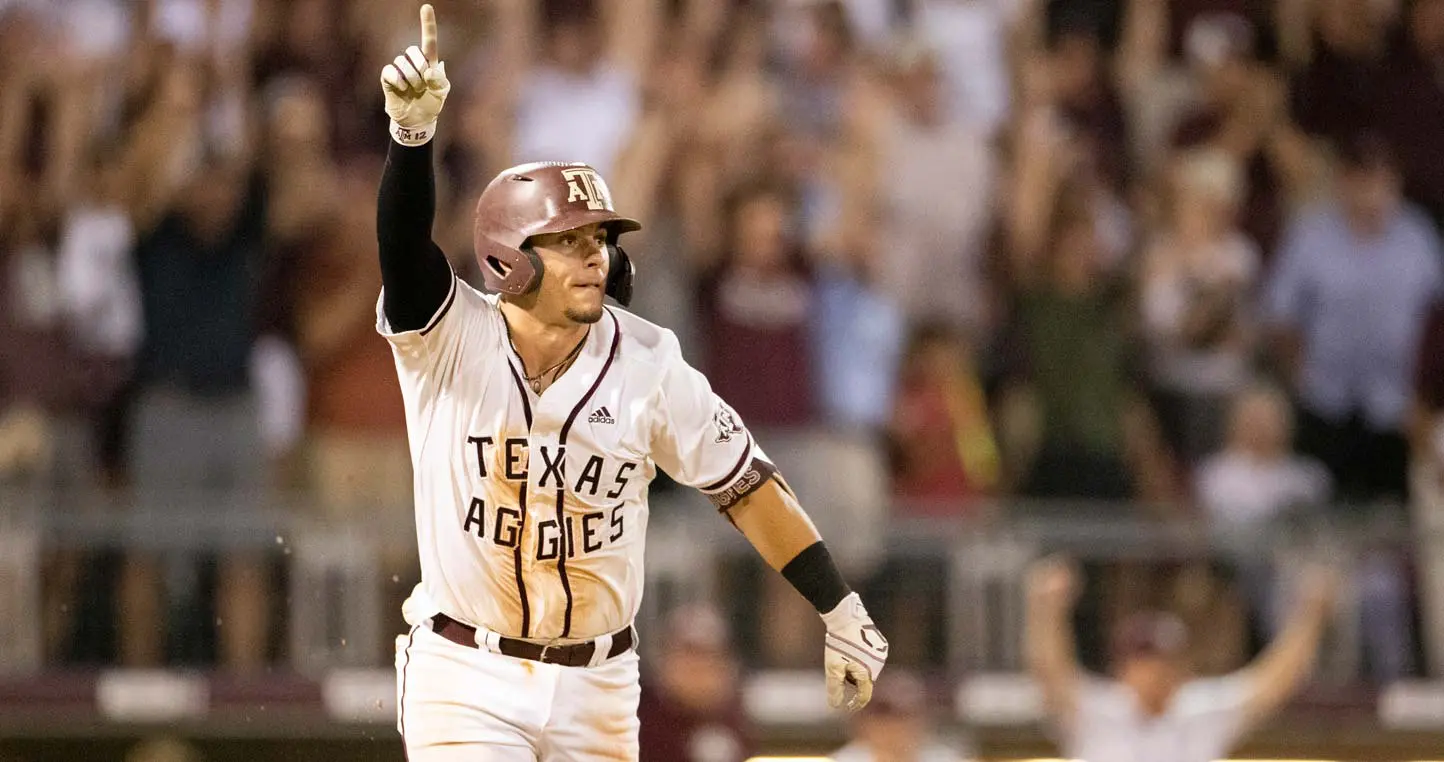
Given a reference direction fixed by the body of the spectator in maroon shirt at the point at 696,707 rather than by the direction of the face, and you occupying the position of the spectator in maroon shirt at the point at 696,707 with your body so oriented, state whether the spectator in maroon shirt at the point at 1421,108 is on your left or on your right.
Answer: on your left

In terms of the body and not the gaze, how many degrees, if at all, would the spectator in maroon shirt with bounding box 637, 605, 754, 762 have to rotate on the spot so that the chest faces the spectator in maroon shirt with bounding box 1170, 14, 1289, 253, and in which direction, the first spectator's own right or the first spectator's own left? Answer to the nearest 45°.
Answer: approximately 135° to the first spectator's own left

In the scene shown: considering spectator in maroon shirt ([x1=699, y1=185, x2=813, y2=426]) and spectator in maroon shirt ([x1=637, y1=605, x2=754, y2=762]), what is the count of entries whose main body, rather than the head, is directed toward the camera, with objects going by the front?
2

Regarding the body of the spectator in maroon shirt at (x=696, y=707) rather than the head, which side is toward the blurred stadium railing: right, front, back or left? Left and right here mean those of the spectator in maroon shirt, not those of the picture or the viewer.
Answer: back

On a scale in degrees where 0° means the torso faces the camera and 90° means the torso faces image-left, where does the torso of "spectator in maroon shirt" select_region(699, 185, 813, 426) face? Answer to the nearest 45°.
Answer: approximately 0°

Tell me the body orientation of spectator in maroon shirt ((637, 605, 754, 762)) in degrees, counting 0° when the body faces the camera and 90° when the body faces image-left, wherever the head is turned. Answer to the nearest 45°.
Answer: approximately 0°

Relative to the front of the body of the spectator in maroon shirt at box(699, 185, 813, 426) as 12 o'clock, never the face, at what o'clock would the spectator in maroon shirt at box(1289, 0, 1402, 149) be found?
the spectator in maroon shirt at box(1289, 0, 1402, 149) is roughly at 8 o'clock from the spectator in maroon shirt at box(699, 185, 813, 426).
